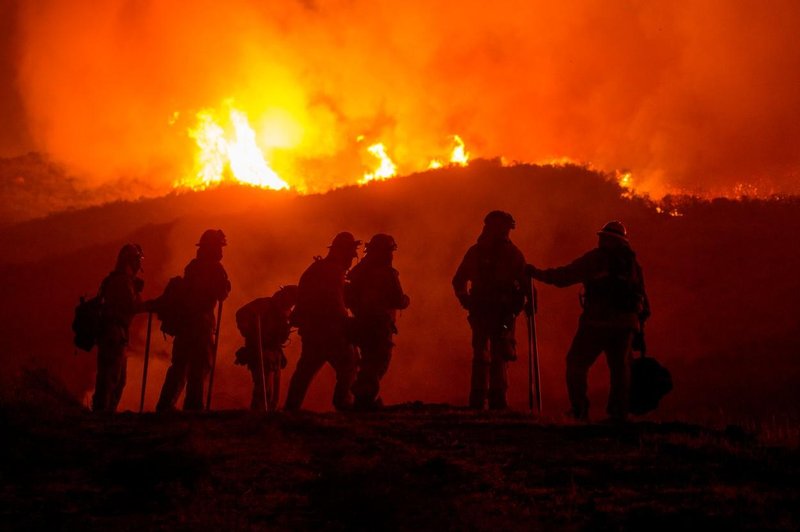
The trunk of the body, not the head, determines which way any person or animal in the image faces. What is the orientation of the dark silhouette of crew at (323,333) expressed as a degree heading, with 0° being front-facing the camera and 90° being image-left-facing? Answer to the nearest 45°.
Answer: approximately 270°

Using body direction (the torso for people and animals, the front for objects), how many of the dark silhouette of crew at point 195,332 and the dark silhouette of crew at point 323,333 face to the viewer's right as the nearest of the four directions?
2

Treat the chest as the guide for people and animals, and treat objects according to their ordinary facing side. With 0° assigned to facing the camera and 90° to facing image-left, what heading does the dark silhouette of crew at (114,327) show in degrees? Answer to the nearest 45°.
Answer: approximately 270°

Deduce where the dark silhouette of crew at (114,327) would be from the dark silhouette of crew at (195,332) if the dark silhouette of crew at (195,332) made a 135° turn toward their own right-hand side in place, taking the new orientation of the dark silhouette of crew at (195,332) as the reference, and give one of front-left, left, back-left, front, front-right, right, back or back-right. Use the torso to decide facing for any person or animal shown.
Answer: right

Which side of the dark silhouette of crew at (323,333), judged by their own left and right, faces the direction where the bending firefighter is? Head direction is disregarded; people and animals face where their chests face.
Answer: back

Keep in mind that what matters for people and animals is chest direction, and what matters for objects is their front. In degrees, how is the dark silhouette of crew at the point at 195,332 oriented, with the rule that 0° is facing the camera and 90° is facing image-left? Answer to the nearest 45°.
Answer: approximately 270°
